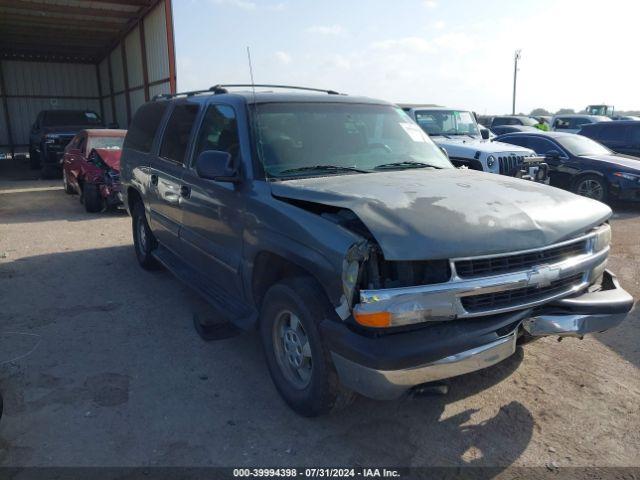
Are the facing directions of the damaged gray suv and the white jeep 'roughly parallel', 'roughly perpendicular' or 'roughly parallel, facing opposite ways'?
roughly parallel

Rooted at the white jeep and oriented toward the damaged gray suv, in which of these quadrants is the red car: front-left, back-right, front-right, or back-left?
front-right

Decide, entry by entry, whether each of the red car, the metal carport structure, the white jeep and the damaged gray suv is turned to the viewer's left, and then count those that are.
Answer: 0

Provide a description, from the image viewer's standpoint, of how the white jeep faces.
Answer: facing the viewer and to the right of the viewer

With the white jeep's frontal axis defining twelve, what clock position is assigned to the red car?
The red car is roughly at 4 o'clock from the white jeep.

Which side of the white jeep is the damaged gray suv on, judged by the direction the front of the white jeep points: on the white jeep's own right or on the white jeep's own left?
on the white jeep's own right

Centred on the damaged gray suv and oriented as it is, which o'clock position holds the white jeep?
The white jeep is roughly at 8 o'clock from the damaged gray suv.

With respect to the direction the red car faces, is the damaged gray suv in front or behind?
in front

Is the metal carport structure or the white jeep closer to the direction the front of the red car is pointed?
the white jeep
